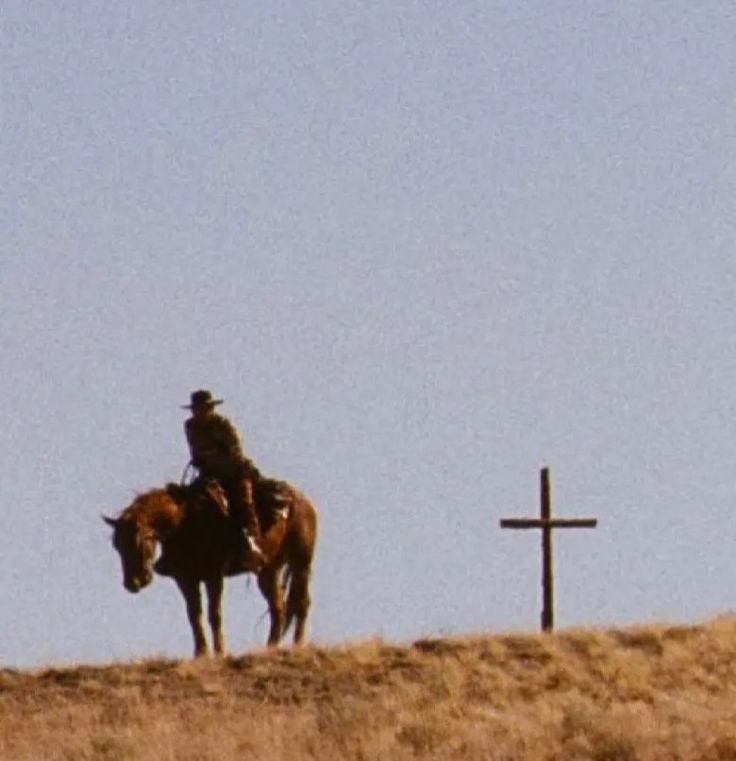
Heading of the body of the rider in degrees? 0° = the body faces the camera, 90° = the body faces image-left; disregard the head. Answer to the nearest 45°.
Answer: approximately 45°

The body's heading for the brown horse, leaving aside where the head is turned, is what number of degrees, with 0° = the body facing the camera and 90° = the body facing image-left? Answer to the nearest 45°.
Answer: approximately 45°
